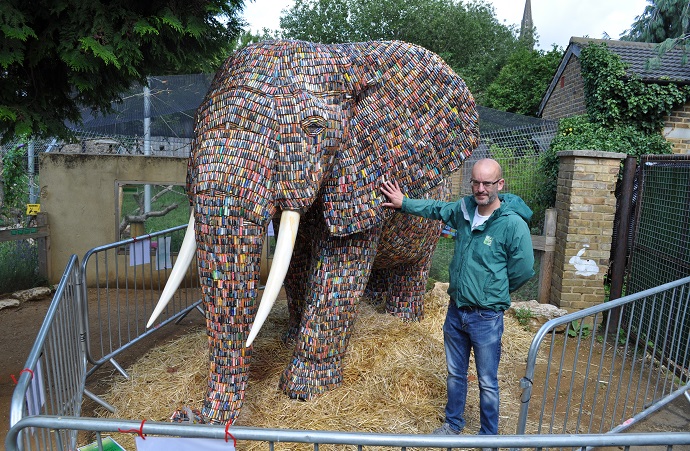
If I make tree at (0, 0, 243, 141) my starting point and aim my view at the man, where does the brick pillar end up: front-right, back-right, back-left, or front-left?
front-left

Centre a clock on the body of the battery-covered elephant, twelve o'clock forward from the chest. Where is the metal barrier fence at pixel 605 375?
The metal barrier fence is roughly at 7 o'clock from the battery-covered elephant.

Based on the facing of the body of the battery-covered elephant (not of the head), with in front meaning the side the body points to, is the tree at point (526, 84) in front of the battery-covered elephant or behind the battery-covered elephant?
behind

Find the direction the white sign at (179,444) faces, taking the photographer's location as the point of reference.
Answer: facing the viewer

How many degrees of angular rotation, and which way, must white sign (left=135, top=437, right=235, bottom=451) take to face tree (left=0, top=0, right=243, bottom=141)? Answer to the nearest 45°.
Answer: approximately 180°

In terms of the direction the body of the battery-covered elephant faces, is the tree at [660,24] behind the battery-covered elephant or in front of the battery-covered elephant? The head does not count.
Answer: behind

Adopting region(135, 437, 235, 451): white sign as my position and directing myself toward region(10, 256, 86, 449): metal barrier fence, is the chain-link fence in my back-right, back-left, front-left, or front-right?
front-right

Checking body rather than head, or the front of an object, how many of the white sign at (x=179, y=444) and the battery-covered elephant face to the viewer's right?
0

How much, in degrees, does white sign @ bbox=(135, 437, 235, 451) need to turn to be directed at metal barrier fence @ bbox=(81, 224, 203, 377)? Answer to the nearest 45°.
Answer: approximately 180°

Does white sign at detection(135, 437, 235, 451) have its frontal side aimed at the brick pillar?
no

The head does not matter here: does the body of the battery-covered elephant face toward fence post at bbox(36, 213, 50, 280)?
no

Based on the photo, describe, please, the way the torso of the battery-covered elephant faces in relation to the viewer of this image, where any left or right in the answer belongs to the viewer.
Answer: facing the viewer and to the left of the viewer

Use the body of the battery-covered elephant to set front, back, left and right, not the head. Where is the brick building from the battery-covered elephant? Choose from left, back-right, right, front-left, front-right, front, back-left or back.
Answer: back

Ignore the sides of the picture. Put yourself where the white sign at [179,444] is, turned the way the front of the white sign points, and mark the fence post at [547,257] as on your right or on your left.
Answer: on your left

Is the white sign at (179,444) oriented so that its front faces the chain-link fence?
no

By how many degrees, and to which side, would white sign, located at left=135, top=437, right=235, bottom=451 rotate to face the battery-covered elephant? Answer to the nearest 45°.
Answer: approximately 135° to its left

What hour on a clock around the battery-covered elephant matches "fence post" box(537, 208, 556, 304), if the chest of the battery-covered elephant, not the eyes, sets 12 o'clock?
The fence post is roughly at 6 o'clock from the battery-covered elephant.

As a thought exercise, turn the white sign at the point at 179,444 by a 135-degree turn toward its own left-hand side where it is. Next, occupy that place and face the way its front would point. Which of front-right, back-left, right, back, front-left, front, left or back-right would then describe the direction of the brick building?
front
